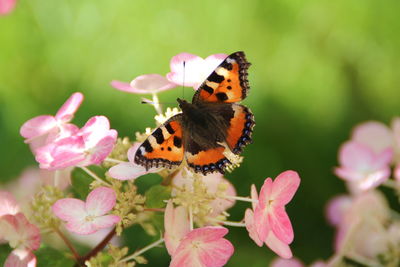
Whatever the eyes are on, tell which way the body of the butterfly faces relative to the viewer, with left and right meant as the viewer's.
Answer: facing away from the viewer and to the left of the viewer
